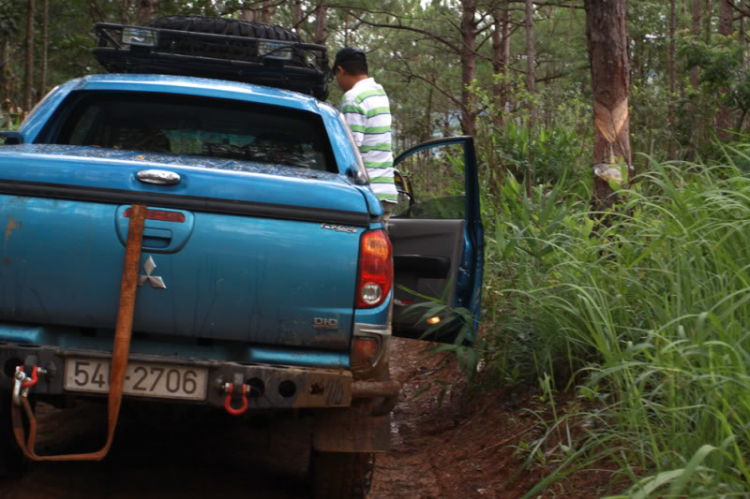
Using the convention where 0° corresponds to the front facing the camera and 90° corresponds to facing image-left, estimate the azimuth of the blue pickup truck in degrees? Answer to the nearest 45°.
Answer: approximately 180°

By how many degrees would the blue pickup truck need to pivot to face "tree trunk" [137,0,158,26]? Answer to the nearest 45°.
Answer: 0° — it already faces it

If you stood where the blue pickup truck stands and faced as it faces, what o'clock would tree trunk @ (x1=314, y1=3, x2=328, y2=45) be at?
The tree trunk is roughly at 12 o'clock from the blue pickup truck.

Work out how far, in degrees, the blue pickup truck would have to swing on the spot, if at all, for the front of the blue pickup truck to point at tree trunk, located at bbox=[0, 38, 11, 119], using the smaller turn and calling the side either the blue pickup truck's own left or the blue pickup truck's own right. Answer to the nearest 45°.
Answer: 0° — it already faces it

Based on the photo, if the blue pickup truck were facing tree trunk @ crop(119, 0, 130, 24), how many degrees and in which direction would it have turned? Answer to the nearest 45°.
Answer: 0° — it already faces it
